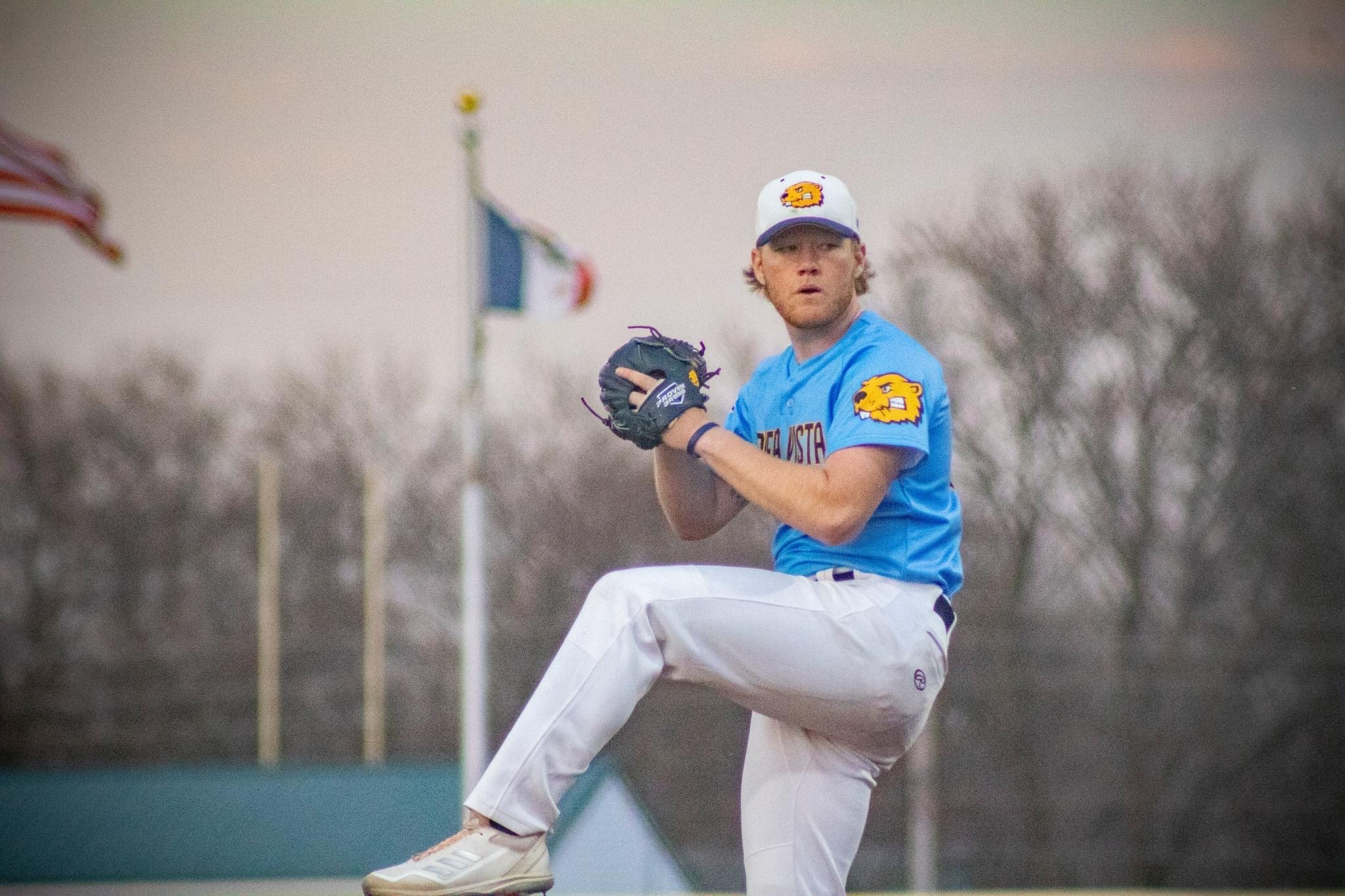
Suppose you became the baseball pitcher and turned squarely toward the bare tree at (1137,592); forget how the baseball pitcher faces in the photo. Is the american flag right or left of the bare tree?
left

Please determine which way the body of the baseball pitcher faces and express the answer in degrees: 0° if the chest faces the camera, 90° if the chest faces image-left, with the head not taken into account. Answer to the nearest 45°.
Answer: approximately 45°

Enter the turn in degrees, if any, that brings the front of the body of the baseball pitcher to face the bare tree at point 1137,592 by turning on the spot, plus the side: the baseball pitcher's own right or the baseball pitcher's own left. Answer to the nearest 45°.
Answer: approximately 135° to the baseball pitcher's own right

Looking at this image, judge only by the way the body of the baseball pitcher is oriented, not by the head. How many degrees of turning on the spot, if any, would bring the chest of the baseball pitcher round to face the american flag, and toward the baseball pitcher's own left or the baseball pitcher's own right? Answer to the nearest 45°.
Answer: approximately 90° to the baseball pitcher's own right
